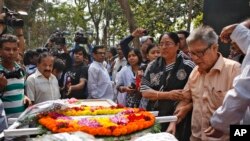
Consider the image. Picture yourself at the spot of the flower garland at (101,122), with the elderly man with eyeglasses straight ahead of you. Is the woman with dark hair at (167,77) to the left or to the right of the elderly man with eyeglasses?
left

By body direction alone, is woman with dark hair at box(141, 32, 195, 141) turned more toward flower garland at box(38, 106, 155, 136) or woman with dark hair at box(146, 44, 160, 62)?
the flower garland

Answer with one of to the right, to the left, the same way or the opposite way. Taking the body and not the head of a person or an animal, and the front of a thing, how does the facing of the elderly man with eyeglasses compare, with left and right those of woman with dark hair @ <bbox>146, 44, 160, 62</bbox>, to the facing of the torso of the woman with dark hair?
to the right

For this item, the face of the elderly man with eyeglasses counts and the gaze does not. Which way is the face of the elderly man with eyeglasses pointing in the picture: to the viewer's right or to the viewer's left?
to the viewer's left

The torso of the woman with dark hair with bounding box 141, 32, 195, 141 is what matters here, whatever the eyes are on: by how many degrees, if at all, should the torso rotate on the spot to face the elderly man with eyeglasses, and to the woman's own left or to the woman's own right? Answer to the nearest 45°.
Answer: approximately 90° to the woman's own left

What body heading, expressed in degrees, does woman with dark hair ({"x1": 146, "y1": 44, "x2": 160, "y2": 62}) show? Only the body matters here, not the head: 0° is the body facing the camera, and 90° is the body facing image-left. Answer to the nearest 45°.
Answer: approximately 315°

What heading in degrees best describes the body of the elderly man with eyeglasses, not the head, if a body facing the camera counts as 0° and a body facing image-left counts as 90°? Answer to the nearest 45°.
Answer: approximately 45°

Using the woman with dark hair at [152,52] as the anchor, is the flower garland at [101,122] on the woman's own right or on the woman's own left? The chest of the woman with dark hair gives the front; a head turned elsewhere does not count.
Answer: on the woman's own right

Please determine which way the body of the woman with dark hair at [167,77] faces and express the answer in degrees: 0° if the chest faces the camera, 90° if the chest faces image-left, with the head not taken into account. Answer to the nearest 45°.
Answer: approximately 45°

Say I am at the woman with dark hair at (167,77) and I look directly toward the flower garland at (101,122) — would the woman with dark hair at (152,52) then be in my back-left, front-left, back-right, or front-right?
back-right

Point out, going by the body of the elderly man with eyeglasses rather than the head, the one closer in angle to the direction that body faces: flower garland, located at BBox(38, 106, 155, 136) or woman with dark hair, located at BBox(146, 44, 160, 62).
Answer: the flower garland
